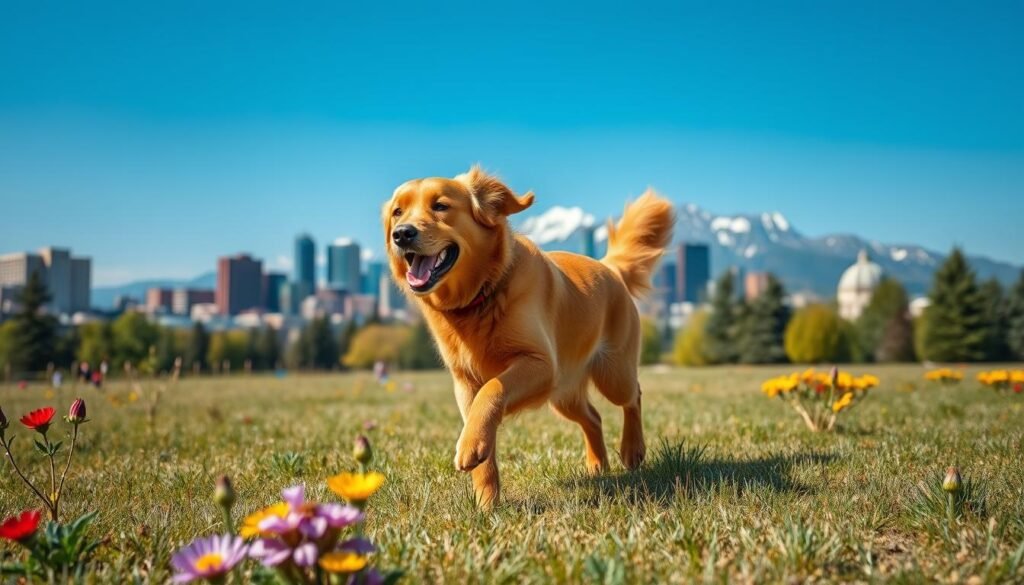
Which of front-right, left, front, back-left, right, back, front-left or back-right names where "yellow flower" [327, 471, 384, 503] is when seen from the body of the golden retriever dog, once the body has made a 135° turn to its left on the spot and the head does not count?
right

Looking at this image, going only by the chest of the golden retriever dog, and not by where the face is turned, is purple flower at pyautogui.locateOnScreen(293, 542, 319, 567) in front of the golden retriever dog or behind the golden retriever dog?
in front

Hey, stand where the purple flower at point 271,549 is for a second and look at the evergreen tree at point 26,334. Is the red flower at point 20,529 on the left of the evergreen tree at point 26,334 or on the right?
left

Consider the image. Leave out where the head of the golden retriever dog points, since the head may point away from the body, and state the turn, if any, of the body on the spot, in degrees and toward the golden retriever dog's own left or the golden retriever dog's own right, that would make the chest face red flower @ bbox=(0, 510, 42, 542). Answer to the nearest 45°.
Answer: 0° — it already faces it

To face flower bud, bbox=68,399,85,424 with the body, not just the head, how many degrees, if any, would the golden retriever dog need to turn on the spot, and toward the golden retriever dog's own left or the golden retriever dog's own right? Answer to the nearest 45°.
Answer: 0° — it already faces it

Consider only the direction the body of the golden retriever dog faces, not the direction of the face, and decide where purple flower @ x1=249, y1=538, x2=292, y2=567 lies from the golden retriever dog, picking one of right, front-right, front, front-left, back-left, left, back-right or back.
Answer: front-left

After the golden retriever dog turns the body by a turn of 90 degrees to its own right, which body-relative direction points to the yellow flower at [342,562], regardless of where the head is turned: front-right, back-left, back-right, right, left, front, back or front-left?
back-left

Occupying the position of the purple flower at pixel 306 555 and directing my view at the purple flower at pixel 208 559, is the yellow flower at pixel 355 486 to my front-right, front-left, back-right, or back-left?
back-right

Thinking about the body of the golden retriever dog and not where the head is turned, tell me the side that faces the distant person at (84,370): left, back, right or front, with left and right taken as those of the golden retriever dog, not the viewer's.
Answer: right

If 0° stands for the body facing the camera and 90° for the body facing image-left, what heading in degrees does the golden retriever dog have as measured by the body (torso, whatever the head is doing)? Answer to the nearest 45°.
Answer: approximately 45°
